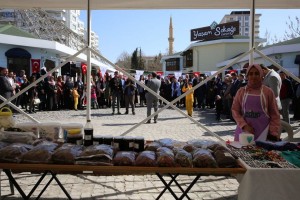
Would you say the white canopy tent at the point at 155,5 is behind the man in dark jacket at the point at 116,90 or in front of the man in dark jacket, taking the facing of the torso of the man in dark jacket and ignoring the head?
in front

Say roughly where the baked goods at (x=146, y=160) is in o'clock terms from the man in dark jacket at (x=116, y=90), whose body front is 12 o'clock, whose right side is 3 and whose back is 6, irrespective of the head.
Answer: The baked goods is roughly at 12 o'clock from the man in dark jacket.

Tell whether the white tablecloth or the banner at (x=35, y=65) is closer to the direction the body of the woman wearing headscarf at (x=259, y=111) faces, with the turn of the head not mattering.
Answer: the white tablecloth

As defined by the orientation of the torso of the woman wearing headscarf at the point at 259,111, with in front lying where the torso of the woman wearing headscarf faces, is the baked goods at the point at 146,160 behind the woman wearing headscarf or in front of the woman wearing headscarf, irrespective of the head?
in front

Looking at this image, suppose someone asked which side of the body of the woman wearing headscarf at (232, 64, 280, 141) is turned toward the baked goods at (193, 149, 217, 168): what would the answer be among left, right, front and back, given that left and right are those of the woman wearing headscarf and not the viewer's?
front

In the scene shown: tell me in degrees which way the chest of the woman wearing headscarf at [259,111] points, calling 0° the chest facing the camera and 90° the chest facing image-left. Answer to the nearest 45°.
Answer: approximately 0°

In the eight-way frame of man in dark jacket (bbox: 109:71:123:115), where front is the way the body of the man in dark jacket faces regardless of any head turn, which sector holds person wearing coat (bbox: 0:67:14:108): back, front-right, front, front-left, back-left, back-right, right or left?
front-right

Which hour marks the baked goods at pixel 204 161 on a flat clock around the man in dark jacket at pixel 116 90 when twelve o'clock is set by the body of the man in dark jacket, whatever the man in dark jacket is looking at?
The baked goods is roughly at 12 o'clock from the man in dark jacket.

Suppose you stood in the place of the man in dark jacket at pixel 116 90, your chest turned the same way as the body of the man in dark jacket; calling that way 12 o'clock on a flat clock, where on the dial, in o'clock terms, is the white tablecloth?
The white tablecloth is roughly at 12 o'clock from the man in dark jacket.

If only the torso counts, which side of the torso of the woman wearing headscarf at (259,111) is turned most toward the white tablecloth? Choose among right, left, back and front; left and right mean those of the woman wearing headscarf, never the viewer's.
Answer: front

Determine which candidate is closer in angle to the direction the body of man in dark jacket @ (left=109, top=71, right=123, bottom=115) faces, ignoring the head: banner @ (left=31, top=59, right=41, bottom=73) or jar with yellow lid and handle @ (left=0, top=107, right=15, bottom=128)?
the jar with yellow lid and handle

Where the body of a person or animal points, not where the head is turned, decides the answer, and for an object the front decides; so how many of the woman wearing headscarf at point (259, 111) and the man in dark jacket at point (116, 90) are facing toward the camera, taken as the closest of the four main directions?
2

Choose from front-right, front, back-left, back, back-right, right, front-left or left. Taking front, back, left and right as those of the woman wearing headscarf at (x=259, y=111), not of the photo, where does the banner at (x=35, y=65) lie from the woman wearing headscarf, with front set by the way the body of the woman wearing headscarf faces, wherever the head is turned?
back-right
